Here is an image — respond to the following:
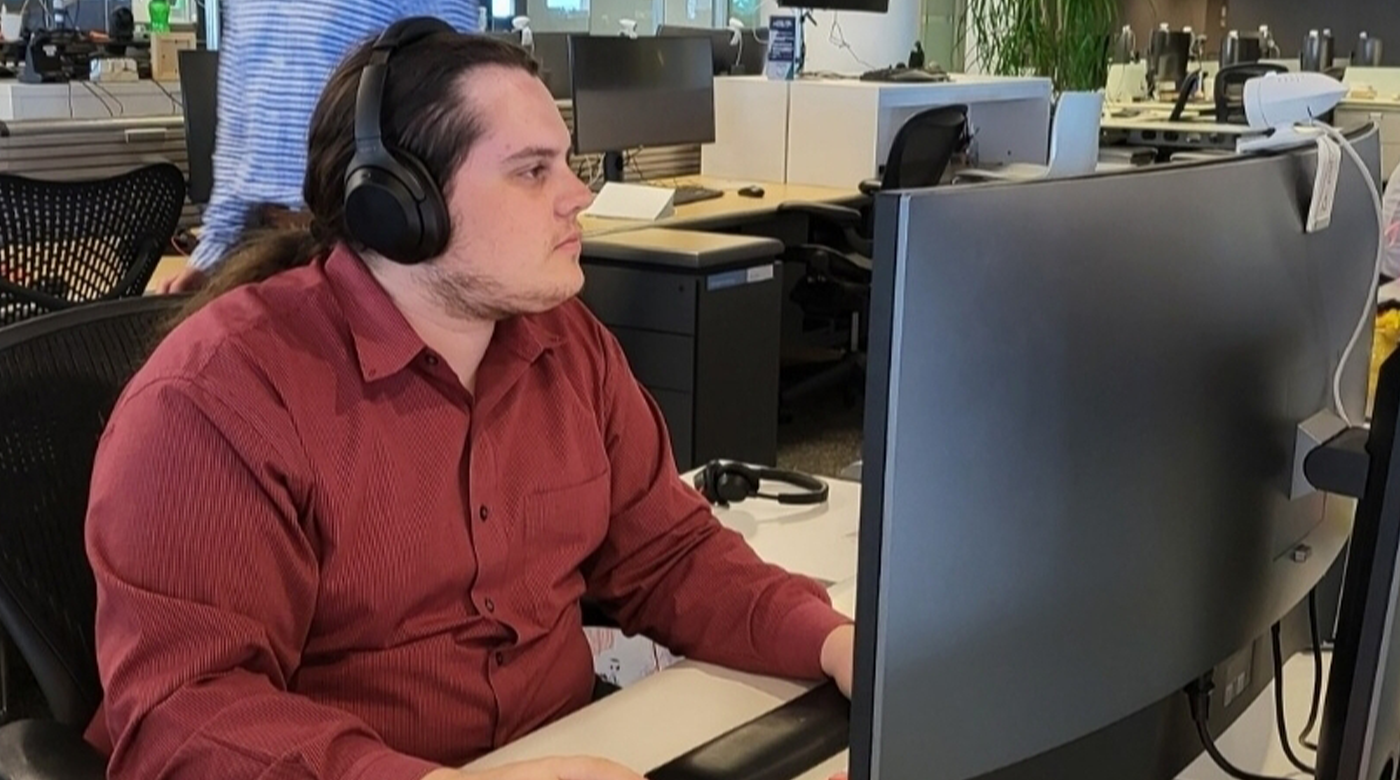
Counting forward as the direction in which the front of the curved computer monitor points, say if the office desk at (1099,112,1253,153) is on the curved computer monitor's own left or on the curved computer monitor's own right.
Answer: on the curved computer monitor's own right

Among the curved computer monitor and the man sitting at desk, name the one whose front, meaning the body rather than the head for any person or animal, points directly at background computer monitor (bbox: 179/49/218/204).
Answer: the curved computer monitor

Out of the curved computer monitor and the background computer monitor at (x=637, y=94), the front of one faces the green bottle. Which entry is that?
the curved computer monitor

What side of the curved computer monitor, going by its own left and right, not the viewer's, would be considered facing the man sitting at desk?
front

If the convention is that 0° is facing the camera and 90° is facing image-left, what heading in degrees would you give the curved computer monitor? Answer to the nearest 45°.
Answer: approximately 135°

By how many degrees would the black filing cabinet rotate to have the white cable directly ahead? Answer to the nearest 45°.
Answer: approximately 45° to its left

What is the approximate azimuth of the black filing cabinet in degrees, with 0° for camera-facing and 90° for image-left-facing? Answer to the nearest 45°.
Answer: approximately 45°

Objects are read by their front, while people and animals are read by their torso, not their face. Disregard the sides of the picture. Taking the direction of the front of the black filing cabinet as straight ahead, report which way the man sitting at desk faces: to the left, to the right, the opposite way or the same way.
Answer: to the left

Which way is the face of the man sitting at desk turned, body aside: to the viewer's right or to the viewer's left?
to the viewer's right

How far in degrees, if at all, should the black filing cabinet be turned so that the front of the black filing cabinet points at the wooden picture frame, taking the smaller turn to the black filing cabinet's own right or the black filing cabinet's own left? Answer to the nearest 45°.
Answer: approximately 90° to the black filing cabinet's own right

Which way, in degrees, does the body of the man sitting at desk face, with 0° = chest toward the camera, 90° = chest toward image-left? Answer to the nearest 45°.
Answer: approximately 315°
